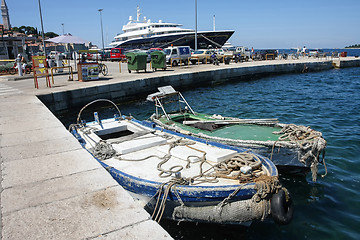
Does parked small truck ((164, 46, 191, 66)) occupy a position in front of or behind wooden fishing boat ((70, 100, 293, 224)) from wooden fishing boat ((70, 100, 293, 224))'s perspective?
behind

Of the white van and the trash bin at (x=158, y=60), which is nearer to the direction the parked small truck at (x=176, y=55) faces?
the trash bin

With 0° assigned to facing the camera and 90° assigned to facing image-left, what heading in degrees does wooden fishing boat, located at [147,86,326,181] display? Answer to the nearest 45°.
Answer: approximately 315°

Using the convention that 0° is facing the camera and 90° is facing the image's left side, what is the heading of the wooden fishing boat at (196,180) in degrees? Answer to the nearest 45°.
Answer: approximately 315°

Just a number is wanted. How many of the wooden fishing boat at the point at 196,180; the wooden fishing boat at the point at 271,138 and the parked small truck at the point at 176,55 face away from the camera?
0

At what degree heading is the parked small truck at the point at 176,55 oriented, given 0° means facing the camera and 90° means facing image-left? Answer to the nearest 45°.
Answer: approximately 45°

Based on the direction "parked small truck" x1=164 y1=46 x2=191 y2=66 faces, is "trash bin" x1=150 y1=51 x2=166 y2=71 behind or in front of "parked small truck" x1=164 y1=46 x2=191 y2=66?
in front

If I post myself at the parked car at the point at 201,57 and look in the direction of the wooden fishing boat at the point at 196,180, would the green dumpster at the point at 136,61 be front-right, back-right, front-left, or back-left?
front-right
